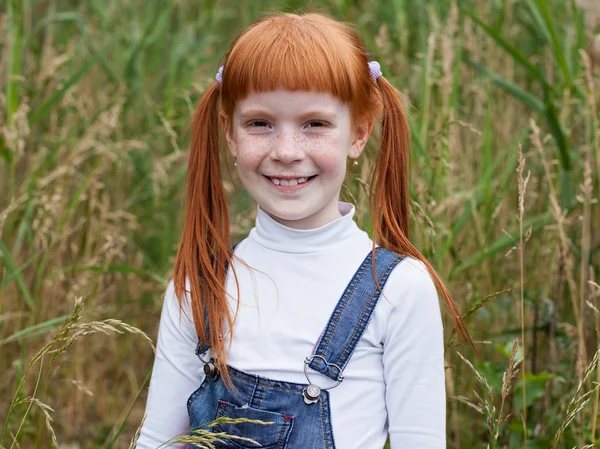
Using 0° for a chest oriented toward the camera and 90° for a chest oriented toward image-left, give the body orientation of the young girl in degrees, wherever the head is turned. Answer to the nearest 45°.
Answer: approximately 45°

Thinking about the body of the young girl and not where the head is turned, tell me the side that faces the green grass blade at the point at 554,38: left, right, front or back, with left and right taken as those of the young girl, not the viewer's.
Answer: back
